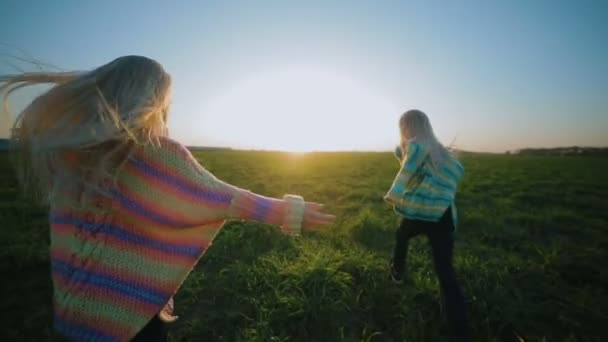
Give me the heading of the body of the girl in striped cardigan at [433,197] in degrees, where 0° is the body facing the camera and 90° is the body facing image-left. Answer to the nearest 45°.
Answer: approximately 135°

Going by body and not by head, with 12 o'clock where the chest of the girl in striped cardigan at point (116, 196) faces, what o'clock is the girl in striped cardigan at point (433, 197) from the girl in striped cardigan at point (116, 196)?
the girl in striped cardigan at point (433, 197) is roughly at 1 o'clock from the girl in striped cardigan at point (116, 196).

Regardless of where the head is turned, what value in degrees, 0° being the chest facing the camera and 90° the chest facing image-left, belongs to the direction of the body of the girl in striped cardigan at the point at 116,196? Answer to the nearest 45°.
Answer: approximately 225°

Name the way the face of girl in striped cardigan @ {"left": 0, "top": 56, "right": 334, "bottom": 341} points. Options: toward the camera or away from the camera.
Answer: away from the camera

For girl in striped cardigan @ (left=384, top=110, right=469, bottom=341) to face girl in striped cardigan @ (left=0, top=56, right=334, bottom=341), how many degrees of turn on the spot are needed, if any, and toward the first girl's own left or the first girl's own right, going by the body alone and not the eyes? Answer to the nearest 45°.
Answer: approximately 90° to the first girl's own left
